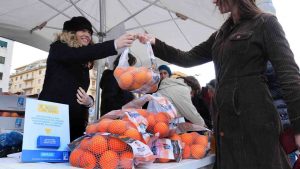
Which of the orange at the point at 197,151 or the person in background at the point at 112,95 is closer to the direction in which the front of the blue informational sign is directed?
the orange

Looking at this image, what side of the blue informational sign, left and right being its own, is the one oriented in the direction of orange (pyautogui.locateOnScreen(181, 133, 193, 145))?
left

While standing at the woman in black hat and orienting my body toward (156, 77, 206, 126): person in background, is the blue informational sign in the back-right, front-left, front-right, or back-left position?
back-right

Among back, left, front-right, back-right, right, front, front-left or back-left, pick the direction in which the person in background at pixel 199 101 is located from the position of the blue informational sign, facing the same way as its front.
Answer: back-left

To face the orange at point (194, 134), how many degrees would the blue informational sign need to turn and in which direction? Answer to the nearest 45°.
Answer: approximately 90° to its left

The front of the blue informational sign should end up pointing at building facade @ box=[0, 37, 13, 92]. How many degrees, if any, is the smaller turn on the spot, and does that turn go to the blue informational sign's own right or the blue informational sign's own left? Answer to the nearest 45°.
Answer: approximately 180°

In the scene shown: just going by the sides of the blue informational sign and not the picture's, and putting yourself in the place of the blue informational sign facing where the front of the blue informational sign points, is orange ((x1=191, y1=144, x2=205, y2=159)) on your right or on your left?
on your left

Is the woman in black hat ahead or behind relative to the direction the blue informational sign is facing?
behind

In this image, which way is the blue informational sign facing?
toward the camera
